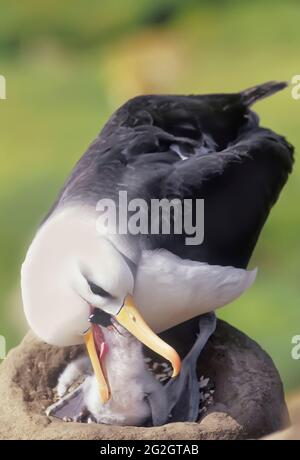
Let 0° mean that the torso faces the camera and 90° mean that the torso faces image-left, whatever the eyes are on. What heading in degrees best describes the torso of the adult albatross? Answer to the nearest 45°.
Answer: approximately 45°
